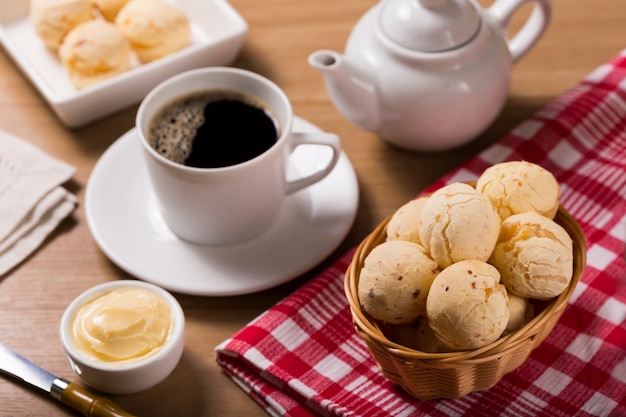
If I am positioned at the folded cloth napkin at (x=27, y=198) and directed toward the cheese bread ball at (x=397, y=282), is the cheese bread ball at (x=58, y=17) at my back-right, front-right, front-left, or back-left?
back-left

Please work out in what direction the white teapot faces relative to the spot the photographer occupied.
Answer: facing the viewer and to the left of the viewer

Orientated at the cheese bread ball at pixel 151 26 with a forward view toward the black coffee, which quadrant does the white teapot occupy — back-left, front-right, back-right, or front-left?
front-left
